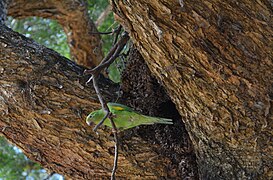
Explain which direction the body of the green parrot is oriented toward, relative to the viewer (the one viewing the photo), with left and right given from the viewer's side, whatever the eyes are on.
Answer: facing to the left of the viewer
